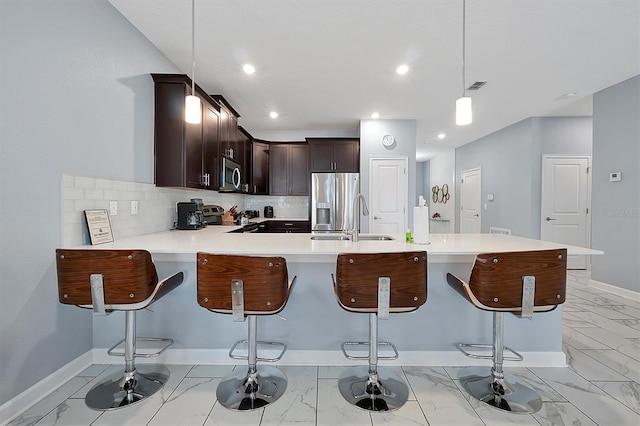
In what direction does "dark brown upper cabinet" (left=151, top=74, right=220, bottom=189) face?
to the viewer's right

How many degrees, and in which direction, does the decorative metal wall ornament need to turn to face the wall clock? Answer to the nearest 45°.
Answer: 0° — it already faces it

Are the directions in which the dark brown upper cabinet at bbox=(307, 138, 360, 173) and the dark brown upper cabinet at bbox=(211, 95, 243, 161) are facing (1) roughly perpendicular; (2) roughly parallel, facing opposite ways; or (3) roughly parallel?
roughly perpendicular

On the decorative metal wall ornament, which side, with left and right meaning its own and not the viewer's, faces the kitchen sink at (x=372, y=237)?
front

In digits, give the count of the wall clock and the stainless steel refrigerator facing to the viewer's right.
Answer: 0

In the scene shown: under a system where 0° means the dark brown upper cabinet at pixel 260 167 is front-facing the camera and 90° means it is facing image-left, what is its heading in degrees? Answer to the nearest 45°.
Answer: approximately 315°

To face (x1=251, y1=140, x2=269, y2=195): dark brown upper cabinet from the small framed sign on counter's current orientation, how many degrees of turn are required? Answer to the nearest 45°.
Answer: approximately 90° to its left

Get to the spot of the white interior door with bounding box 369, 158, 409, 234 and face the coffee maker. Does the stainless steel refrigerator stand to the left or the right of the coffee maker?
right

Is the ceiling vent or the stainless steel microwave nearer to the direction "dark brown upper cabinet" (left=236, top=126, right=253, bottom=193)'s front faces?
the ceiling vent

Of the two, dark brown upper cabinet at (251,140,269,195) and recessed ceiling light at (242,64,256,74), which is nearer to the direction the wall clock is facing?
the recessed ceiling light

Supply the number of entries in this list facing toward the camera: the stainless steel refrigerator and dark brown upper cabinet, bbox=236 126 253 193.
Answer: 1

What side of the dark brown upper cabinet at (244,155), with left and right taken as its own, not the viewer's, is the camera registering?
right

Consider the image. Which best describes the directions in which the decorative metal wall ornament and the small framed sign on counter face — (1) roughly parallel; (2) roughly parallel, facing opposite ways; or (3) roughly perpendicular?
roughly perpendicular
